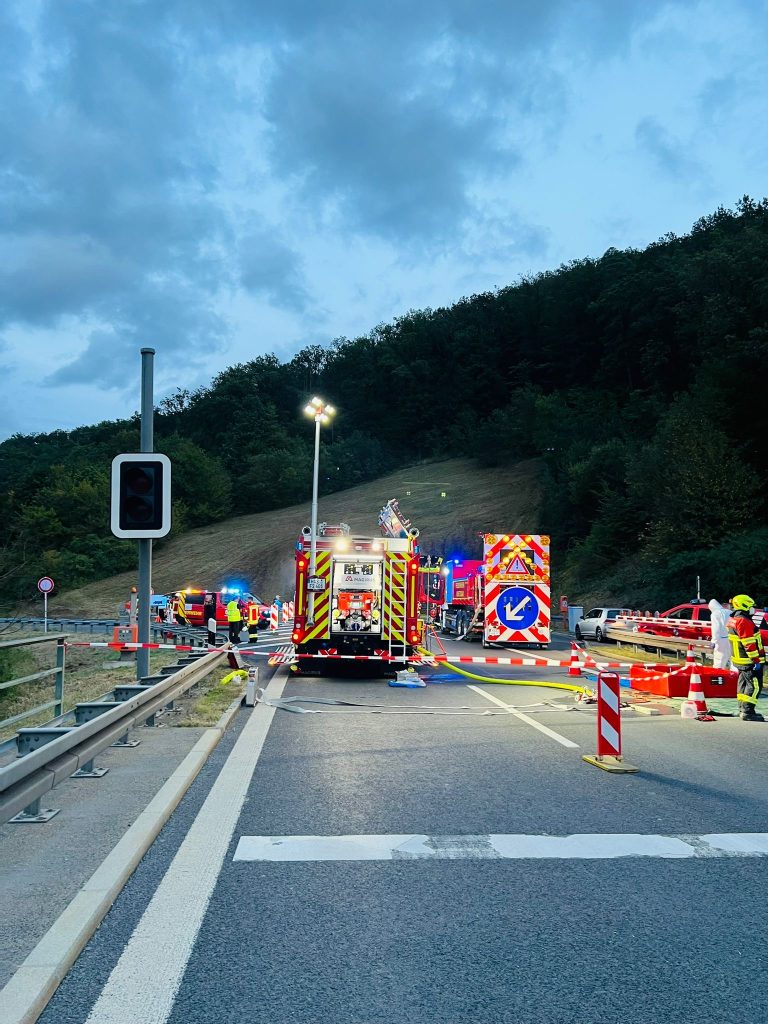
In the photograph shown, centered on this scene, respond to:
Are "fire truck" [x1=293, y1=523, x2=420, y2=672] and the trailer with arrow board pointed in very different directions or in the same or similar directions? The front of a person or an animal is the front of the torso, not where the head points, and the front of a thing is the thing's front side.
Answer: same or similar directions

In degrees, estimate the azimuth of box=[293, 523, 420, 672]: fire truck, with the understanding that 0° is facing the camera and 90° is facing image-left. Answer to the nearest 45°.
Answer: approximately 180°

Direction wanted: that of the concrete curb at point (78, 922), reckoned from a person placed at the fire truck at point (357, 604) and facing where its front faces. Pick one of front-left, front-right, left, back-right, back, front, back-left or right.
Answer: back

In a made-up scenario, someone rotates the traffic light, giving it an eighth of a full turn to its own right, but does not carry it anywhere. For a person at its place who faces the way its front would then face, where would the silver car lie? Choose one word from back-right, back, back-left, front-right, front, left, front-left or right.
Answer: back

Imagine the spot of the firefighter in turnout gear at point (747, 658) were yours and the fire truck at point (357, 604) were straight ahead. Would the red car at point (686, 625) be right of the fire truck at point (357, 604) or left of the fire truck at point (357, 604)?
right

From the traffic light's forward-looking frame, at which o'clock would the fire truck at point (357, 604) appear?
The fire truck is roughly at 7 o'clock from the traffic light.

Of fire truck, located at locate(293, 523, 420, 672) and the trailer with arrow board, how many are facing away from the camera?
2

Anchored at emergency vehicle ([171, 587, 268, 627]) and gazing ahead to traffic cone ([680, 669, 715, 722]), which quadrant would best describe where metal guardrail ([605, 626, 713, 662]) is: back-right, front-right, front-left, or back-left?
front-left

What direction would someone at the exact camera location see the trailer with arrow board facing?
facing away from the viewer

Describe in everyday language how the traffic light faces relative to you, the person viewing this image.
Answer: facing the viewer

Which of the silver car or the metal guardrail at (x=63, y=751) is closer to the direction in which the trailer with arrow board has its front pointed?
the silver car

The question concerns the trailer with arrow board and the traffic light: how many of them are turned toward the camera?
1

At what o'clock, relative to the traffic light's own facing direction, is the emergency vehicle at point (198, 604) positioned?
The emergency vehicle is roughly at 6 o'clock from the traffic light.

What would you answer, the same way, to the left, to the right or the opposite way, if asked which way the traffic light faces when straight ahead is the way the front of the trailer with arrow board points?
the opposite way

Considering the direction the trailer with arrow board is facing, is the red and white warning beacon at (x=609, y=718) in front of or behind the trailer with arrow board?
behind

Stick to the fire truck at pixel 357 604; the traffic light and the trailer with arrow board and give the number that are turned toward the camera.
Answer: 1

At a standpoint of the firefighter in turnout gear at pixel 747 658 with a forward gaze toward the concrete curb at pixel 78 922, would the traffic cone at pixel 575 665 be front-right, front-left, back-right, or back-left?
back-right

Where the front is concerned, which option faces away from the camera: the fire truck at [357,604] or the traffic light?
the fire truck
